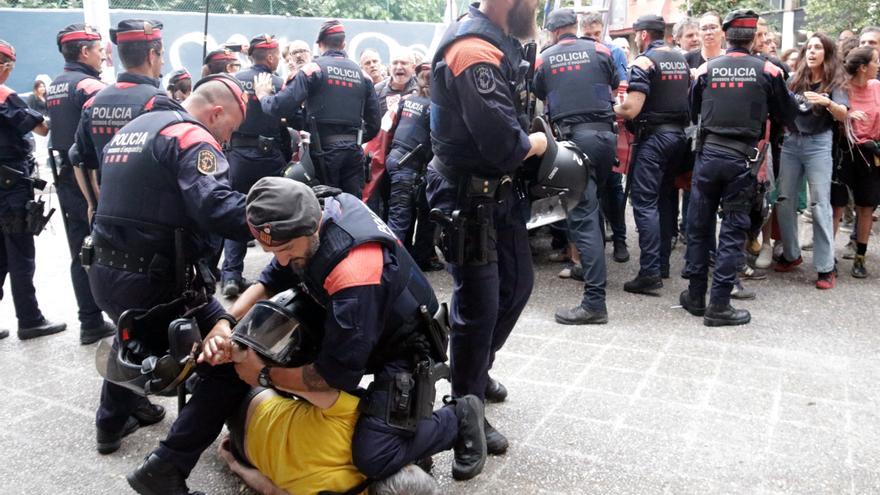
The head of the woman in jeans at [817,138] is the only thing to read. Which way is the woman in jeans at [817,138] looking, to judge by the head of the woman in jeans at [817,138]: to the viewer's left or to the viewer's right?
to the viewer's left

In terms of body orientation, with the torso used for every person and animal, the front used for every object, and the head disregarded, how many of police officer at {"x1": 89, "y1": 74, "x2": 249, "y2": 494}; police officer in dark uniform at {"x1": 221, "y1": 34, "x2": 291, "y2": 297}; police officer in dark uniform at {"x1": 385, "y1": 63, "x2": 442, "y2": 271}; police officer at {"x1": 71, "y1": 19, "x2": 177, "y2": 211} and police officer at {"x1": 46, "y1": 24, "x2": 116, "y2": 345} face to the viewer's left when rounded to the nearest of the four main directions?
0

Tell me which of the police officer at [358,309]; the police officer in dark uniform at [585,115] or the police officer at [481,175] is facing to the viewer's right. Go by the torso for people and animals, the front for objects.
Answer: the police officer at [481,175]

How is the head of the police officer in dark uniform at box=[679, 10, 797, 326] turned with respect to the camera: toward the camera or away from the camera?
away from the camera

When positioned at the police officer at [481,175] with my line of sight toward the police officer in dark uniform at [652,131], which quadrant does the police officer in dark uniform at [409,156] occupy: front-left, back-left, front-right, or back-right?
front-left

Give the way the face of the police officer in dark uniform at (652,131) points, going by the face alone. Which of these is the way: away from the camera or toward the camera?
away from the camera

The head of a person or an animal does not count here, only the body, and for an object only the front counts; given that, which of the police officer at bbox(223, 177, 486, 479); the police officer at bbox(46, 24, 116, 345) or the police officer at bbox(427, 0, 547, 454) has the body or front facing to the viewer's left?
the police officer at bbox(223, 177, 486, 479)

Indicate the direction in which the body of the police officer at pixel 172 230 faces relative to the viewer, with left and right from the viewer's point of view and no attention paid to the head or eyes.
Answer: facing away from the viewer and to the right of the viewer

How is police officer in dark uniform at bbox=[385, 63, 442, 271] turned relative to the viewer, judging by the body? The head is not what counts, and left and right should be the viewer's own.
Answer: facing away from the viewer and to the right of the viewer

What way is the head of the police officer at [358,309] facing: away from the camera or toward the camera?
toward the camera

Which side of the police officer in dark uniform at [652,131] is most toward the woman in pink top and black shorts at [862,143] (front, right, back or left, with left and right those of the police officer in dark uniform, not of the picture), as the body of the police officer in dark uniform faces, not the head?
right

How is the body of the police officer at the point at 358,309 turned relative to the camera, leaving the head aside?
to the viewer's left

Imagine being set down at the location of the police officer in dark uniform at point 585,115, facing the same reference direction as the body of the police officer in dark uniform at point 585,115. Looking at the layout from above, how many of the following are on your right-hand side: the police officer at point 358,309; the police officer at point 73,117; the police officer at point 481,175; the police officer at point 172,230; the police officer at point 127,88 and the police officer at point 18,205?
0

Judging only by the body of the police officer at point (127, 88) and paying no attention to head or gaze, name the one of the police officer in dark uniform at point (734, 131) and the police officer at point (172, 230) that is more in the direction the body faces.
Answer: the police officer in dark uniform
